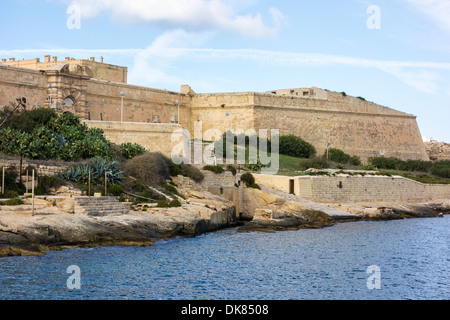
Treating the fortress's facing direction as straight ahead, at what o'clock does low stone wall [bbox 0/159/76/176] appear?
The low stone wall is roughly at 2 o'clock from the fortress.

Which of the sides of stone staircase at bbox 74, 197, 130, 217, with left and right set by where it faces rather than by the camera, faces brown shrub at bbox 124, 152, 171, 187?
back

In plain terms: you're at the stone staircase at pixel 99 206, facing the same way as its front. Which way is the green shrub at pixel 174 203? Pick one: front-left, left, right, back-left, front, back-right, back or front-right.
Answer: back-left

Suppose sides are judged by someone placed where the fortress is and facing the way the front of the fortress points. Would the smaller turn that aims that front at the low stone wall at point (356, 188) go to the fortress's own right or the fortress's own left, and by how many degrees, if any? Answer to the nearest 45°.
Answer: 0° — it already faces it

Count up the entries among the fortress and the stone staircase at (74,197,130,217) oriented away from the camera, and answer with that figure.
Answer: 0

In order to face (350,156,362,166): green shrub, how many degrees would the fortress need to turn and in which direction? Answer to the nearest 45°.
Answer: approximately 45° to its left

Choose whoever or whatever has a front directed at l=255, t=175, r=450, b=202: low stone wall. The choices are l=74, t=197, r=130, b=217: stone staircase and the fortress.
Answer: the fortress

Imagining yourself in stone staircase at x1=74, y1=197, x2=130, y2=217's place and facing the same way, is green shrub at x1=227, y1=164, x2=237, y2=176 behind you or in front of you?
behind

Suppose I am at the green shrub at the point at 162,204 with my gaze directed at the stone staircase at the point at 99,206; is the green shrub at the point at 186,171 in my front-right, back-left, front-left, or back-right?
back-right

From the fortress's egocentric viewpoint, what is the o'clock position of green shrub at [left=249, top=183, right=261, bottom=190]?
The green shrub is roughly at 1 o'clock from the fortress.

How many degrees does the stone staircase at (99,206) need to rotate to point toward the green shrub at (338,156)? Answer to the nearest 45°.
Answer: approximately 135° to its left

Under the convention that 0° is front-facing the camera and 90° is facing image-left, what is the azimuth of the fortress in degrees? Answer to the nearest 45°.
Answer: approximately 315°

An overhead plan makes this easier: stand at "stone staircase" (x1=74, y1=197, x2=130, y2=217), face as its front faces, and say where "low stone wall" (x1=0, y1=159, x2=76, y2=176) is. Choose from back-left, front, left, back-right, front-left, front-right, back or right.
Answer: back-right

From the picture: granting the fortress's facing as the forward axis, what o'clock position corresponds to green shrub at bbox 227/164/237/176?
The green shrub is roughly at 1 o'clock from the fortress.

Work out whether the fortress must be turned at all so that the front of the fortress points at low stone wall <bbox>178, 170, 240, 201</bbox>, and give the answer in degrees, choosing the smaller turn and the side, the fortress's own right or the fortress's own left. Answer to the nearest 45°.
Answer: approximately 45° to the fortress's own right

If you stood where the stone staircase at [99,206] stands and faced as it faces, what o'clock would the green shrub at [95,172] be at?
The green shrub is roughly at 6 o'clock from the stone staircase.
